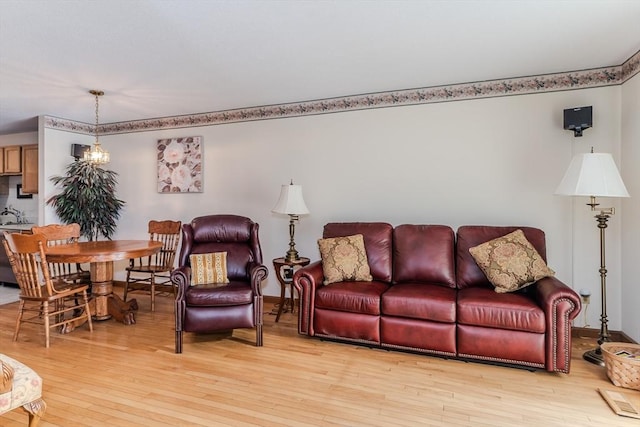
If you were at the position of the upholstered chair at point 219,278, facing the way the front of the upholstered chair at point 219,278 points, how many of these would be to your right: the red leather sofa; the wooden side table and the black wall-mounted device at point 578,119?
0

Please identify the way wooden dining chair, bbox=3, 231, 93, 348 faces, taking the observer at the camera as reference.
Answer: facing away from the viewer and to the right of the viewer

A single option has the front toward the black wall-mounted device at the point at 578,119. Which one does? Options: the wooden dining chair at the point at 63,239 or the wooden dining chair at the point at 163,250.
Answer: the wooden dining chair at the point at 63,239

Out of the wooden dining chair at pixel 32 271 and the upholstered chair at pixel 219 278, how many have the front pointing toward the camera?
1

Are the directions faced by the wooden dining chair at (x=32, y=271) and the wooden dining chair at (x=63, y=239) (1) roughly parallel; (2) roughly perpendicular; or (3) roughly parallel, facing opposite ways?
roughly perpendicular

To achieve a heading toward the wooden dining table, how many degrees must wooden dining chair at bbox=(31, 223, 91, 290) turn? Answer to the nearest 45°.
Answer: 0° — it already faces it

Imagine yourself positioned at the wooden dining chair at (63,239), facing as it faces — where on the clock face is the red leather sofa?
The red leather sofa is roughly at 12 o'clock from the wooden dining chair.

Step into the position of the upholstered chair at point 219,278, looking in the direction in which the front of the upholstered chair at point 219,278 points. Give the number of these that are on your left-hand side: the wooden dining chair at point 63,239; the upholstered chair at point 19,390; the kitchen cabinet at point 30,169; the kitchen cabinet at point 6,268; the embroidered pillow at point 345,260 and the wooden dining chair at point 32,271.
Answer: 1

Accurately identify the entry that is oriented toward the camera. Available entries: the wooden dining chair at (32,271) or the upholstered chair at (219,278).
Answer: the upholstered chair

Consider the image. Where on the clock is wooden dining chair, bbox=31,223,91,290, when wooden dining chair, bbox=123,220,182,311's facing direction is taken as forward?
wooden dining chair, bbox=31,223,91,290 is roughly at 1 o'clock from wooden dining chair, bbox=123,220,182,311.

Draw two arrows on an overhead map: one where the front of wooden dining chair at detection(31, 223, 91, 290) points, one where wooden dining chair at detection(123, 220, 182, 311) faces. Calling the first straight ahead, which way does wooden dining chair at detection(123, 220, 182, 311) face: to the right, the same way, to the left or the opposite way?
to the right

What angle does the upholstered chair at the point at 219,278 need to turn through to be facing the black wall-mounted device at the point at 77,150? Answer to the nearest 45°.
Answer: approximately 135° to its right

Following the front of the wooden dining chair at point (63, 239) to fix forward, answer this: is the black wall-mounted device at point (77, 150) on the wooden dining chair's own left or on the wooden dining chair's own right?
on the wooden dining chair's own left

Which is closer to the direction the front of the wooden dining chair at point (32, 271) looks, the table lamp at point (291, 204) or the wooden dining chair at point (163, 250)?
the wooden dining chair

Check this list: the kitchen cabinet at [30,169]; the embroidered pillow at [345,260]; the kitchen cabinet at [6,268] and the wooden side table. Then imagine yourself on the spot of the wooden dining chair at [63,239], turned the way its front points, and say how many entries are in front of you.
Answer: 2

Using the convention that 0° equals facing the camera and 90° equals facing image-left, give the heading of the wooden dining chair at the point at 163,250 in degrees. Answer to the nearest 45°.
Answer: approximately 45°

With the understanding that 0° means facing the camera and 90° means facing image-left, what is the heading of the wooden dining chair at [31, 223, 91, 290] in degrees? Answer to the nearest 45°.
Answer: approximately 315°

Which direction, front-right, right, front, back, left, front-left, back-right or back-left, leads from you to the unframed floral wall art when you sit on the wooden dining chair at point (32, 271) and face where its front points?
front

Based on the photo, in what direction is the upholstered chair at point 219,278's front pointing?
toward the camera
